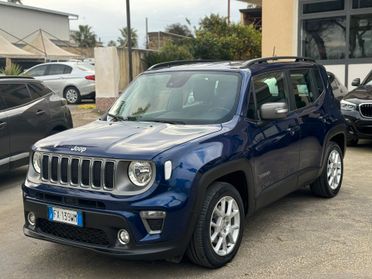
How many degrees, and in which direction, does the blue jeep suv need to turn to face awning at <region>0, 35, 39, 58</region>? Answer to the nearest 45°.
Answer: approximately 135° to its right

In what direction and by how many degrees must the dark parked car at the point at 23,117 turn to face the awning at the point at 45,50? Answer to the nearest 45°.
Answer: approximately 135° to its right

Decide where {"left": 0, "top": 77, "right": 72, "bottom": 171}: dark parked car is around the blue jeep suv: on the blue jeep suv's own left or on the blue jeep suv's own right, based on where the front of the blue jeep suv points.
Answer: on the blue jeep suv's own right

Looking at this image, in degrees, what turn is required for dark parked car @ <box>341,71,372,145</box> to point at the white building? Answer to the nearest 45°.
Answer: approximately 90° to its right

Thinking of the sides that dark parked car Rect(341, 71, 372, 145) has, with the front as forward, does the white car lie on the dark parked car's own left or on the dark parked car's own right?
on the dark parked car's own right

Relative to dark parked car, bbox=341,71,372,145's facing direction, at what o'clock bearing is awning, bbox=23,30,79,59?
The awning is roughly at 3 o'clock from the dark parked car.

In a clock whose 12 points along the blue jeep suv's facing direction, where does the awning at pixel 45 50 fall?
The awning is roughly at 4 o'clock from the blue jeep suv.

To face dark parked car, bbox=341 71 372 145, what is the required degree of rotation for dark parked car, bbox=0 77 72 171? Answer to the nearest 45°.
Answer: approximately 135° to its left

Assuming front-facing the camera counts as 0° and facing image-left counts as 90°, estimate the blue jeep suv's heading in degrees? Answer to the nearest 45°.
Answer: approximately 45°

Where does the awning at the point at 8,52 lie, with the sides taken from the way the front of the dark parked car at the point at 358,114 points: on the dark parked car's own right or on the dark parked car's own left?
on the dark parked car's own right
